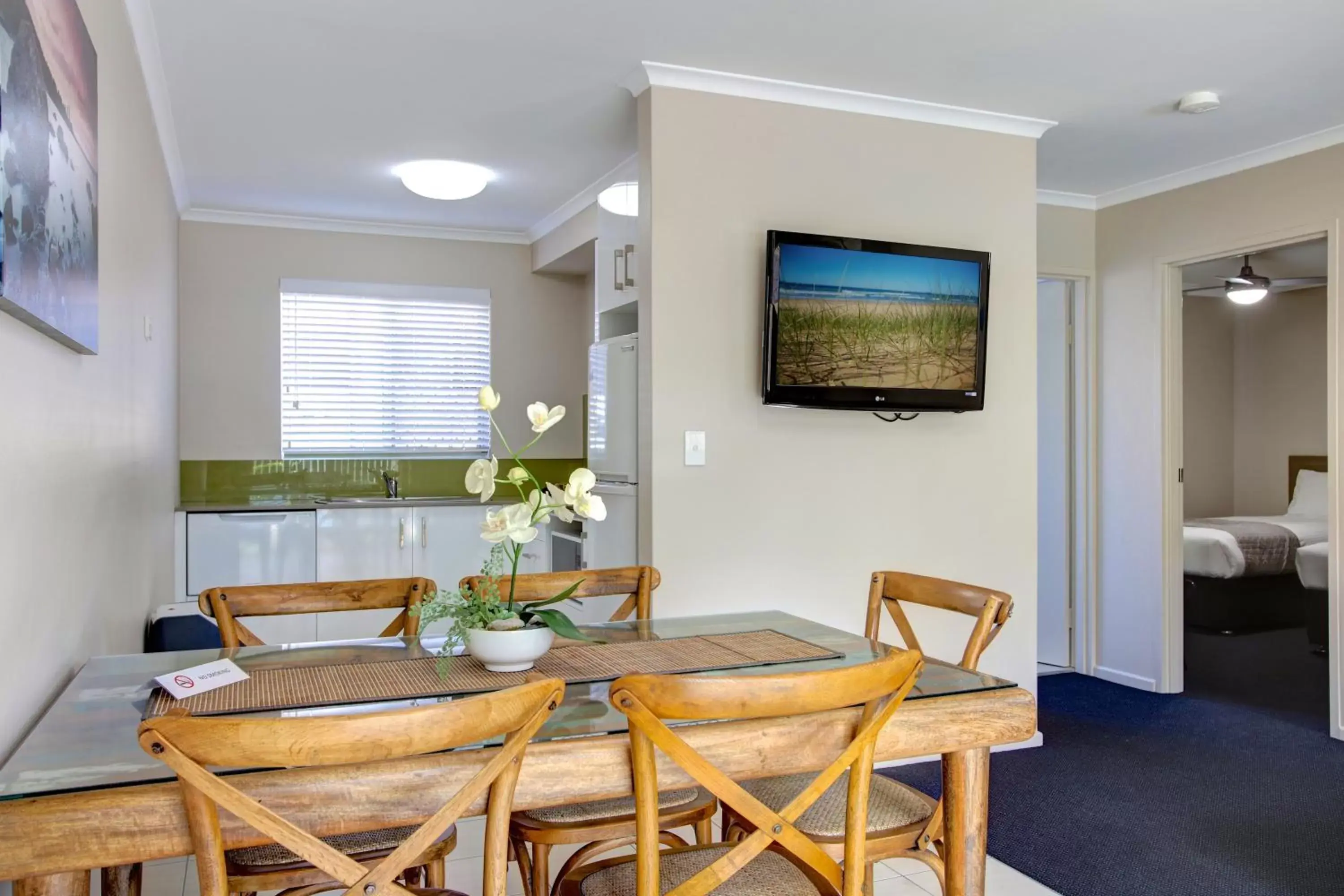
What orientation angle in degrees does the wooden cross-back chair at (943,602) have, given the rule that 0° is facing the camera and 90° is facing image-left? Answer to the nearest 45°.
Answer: approximately 45°

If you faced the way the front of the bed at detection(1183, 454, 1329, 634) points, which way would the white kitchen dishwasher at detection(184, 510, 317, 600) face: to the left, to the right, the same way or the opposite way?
to the left

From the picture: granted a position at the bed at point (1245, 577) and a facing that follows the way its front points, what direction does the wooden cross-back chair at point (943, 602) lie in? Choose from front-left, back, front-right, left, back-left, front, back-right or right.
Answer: front-left

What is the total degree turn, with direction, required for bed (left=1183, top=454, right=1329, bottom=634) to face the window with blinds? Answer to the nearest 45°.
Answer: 0° — it already faces it

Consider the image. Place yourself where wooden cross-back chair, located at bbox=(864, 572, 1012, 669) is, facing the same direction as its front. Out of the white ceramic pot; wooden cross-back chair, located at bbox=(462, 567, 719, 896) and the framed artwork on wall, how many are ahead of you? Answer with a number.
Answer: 3

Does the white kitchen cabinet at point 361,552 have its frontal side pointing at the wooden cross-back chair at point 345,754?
yes

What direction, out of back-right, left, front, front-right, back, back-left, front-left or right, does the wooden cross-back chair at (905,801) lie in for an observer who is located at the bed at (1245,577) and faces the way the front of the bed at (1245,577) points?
front-left

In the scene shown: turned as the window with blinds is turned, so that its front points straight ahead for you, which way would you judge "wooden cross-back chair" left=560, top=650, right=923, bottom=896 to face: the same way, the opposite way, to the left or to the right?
the opposite way

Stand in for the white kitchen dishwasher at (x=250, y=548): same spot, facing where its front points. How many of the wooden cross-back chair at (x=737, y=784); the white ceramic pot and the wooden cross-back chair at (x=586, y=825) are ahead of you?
3

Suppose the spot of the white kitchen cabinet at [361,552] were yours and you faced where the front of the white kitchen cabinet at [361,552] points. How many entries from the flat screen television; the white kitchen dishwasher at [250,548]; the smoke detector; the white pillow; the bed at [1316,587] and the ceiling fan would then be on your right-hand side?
1

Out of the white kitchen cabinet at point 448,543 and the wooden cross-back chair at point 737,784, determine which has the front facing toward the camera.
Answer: the white kitchen cabinet

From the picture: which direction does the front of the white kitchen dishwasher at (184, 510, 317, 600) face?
toward the camera
